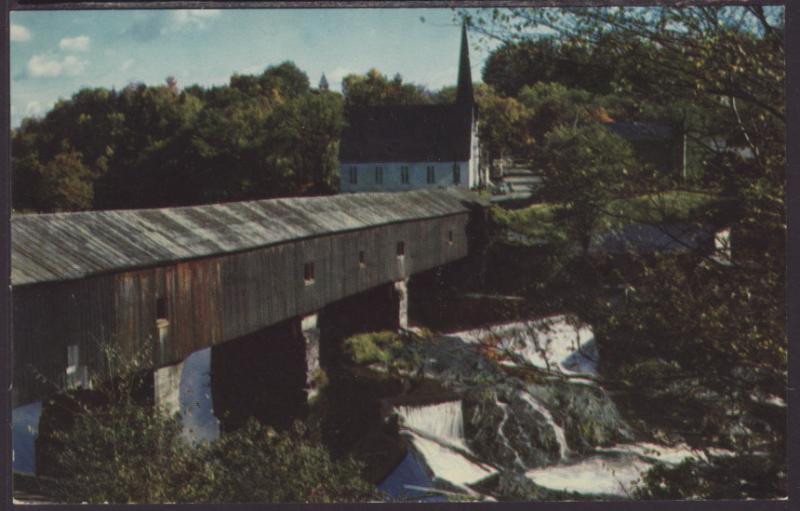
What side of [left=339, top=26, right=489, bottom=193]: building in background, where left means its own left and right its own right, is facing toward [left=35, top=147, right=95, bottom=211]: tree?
back

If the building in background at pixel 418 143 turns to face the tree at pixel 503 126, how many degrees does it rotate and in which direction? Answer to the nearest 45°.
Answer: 0° — it already faces it

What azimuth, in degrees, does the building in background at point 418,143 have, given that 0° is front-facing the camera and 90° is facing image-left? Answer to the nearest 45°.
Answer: approximately 270°
